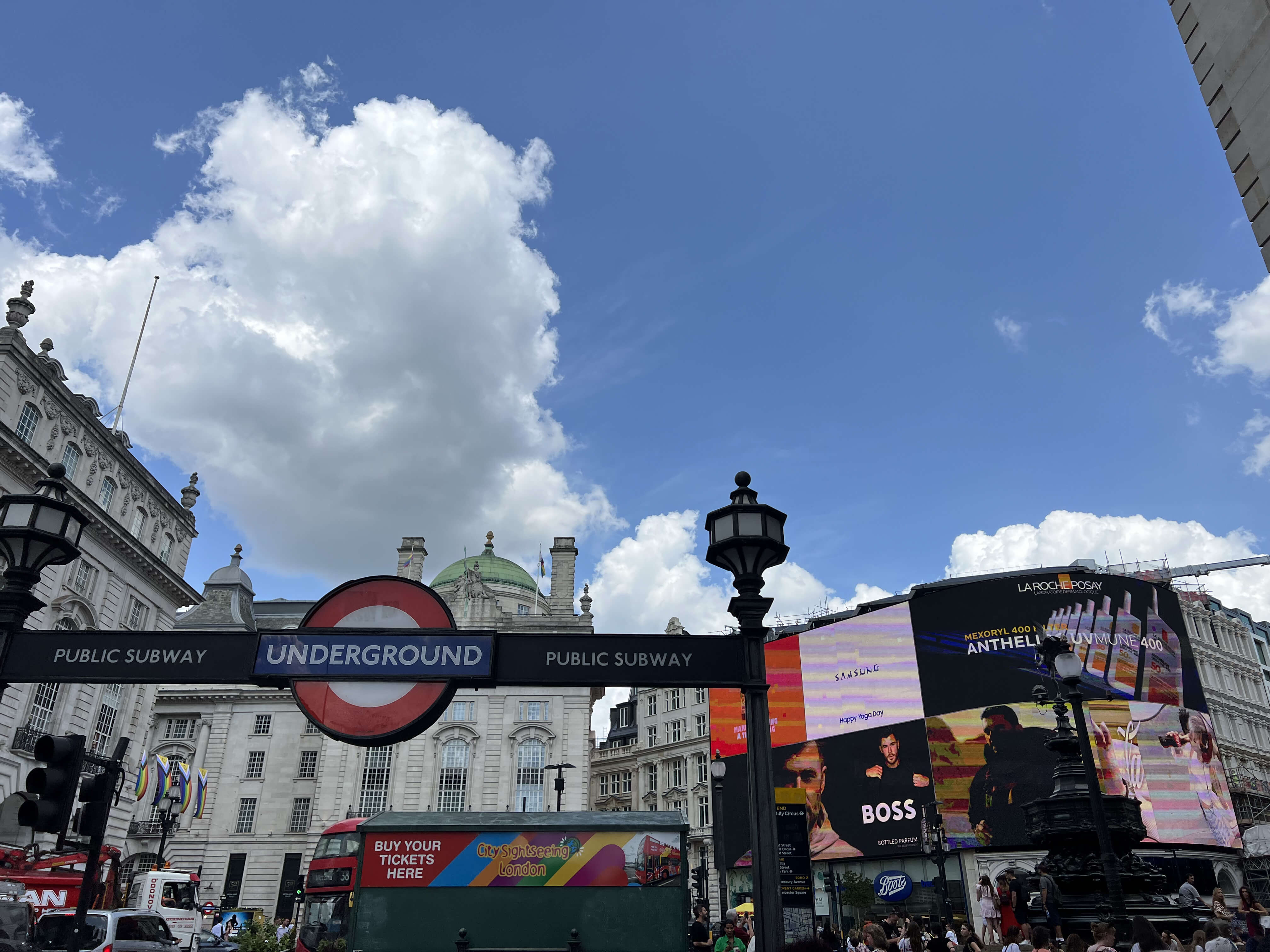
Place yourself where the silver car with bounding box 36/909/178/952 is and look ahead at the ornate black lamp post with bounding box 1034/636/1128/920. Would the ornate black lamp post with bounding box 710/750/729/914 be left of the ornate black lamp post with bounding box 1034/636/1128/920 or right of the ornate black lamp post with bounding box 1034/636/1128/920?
left

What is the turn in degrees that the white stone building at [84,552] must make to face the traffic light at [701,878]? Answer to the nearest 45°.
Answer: approximately 45° to its left

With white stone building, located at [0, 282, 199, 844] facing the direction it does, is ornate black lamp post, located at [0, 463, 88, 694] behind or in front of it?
in front

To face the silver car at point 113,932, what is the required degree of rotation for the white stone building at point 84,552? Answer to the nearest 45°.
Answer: approximately 45° to its right

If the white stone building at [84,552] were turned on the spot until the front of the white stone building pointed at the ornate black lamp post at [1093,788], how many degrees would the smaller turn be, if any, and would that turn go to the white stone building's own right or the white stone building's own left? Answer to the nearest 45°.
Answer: approximately 45° to the white stone building's own right

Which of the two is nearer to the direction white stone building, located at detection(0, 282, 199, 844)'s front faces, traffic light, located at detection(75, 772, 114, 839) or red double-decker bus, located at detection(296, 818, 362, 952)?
the red double-decker bus

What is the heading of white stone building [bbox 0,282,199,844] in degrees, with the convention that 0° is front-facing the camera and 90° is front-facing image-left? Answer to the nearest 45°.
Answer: approximately 315°

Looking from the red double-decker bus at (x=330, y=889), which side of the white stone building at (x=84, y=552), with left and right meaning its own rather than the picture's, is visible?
front

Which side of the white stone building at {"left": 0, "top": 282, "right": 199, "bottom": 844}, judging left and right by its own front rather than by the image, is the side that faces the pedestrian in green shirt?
front

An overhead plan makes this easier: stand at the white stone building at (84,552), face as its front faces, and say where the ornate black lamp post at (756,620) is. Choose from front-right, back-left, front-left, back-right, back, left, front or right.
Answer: front-right
